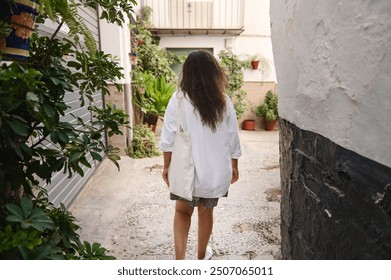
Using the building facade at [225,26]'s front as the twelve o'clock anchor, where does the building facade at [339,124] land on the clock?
the building facade at [339,124] is roughly at 12 o'clock from the building facade at [225,26].

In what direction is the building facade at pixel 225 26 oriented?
toward the camera

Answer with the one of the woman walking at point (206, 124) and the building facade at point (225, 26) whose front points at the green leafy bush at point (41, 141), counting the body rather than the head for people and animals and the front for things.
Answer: the building facade

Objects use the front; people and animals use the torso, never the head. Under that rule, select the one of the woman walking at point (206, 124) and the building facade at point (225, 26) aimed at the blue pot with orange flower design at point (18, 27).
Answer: the building facade

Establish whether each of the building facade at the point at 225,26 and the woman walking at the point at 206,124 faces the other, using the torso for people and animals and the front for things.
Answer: yes

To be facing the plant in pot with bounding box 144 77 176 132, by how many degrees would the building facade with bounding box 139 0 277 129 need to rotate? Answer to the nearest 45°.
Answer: approximately 45° to its right

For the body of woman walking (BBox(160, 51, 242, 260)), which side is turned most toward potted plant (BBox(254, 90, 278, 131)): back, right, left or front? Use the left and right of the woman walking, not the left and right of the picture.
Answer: front

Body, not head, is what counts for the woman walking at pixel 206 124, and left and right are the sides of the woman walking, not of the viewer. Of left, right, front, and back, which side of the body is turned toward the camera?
back

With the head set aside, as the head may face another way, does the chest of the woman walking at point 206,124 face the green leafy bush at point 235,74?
yes

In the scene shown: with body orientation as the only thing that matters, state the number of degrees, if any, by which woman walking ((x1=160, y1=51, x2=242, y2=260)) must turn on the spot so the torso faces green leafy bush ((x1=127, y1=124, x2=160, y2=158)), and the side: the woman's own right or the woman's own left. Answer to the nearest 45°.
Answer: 0° — they already face it

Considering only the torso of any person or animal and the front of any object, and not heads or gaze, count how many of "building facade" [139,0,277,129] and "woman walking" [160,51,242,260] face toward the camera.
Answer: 1

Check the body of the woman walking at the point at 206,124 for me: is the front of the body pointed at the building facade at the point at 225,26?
yes

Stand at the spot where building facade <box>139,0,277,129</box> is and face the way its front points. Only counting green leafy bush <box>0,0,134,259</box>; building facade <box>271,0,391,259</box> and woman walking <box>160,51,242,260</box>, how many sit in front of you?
3

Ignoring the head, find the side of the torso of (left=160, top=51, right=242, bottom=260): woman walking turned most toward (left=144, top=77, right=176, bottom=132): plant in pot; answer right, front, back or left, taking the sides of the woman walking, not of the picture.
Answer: front

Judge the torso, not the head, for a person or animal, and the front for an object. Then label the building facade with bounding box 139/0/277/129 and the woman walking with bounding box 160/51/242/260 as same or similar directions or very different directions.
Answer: very different directions
